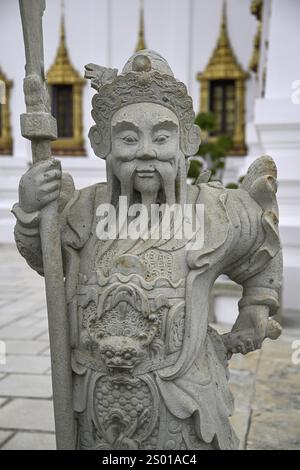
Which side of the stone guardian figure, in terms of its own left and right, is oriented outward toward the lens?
front

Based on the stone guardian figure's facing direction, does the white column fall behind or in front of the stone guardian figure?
behind
